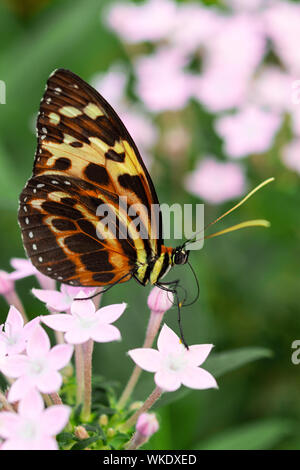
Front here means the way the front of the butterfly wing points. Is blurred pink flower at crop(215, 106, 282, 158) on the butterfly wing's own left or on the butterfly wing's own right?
on the butterfly wing's own left

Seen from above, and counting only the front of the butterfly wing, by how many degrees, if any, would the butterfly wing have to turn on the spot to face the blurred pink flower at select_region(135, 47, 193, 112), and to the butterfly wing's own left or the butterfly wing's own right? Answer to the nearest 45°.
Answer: approximately 90° to the butterfly wing's own left

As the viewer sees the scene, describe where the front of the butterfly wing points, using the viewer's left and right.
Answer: facing to the right of the viewer
